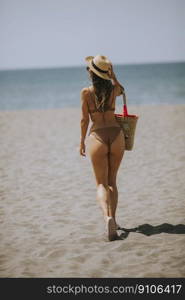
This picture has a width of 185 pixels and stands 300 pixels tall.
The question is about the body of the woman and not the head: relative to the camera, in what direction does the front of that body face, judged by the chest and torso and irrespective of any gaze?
away from the camera
